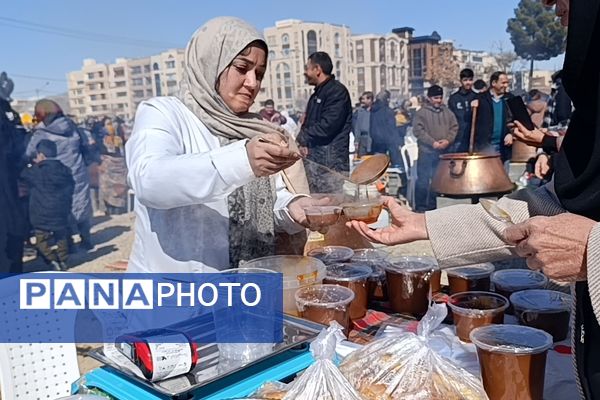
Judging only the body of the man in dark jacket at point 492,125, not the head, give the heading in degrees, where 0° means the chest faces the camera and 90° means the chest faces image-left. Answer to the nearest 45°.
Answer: approximately 315°

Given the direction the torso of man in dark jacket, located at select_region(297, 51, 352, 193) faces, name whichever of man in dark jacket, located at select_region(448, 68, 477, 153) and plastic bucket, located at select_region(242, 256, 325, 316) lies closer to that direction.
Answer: the plastic bucket

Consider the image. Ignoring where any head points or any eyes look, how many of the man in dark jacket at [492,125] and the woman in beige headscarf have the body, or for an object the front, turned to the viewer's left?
0

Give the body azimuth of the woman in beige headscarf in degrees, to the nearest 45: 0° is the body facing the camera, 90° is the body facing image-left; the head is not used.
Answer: approximately 315°

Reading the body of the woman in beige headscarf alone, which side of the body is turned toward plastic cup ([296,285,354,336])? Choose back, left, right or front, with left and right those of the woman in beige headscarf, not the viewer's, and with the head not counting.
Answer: front

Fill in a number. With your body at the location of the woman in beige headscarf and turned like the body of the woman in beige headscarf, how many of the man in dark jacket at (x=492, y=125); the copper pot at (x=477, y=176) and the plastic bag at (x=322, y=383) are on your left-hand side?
2

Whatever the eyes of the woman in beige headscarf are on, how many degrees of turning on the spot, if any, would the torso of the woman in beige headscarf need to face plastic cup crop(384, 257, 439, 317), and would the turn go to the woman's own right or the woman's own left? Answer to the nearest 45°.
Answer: approximately 45° to the woman's own left

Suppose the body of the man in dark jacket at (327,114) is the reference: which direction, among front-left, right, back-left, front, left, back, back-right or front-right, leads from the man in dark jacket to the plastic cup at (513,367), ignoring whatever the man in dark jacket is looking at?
left

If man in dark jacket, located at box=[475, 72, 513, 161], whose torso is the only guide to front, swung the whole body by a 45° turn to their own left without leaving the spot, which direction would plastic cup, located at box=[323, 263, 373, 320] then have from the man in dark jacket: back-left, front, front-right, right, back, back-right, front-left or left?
right

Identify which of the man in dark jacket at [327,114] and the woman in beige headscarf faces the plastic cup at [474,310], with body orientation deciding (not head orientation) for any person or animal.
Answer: the woman in beige headscarf

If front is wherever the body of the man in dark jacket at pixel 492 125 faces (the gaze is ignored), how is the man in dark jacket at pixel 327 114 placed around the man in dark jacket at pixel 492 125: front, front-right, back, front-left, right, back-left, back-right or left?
right

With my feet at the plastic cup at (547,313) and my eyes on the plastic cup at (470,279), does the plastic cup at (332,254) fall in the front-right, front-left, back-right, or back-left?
front-left

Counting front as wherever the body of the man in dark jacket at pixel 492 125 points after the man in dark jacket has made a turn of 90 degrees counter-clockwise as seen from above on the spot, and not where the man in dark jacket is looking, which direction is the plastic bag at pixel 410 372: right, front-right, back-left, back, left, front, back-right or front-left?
back-right

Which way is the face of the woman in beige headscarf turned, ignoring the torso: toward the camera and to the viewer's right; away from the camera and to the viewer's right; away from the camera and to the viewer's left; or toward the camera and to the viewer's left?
toward the camera and to the viewer's right

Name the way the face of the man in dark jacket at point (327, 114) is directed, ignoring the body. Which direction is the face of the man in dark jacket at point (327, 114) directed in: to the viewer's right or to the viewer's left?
to the viewer's left

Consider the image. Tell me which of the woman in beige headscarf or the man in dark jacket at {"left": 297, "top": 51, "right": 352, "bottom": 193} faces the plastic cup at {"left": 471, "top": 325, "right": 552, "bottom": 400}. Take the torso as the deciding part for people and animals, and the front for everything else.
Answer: the woman in beige headscarf
